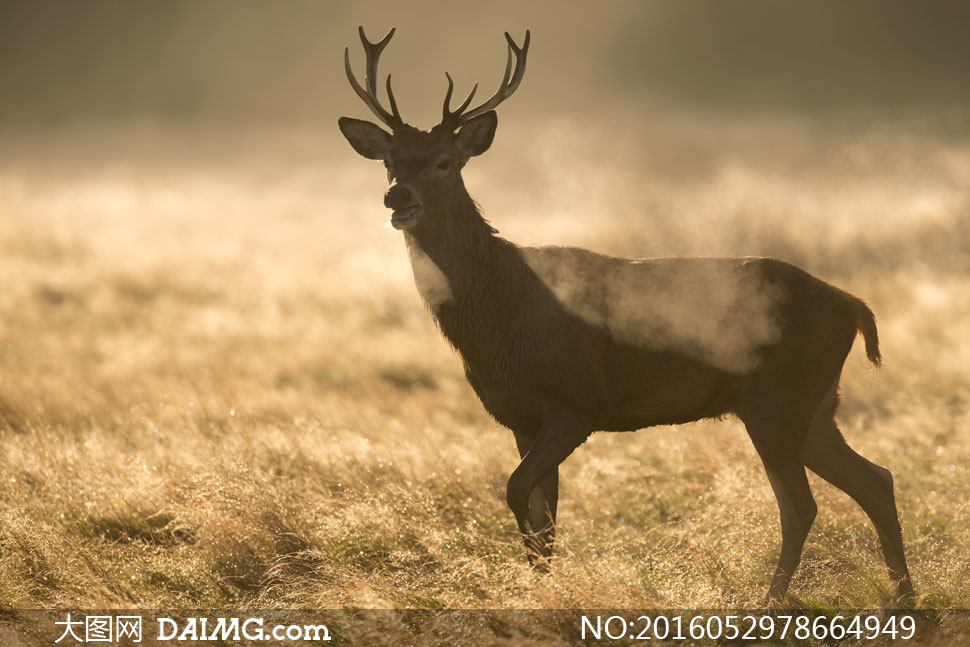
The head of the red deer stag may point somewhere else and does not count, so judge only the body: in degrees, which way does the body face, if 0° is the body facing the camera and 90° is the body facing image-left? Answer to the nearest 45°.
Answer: approximately 90°
